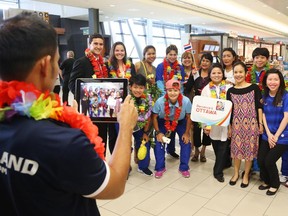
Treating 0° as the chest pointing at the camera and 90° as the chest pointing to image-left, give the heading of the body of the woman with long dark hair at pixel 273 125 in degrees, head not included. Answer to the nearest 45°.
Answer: approximately 45°

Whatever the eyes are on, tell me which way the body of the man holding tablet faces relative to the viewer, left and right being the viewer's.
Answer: facing away from the viewer and to the right of the viewer

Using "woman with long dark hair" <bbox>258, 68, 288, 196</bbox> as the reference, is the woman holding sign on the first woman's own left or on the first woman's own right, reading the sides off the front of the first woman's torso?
on the first woman's own right

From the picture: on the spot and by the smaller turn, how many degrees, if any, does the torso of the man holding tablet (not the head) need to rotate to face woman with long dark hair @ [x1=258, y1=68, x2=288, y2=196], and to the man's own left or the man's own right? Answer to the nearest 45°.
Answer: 0° — they already face them

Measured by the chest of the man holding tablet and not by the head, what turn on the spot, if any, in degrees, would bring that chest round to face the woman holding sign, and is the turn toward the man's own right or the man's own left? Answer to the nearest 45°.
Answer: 0° — they already face them
